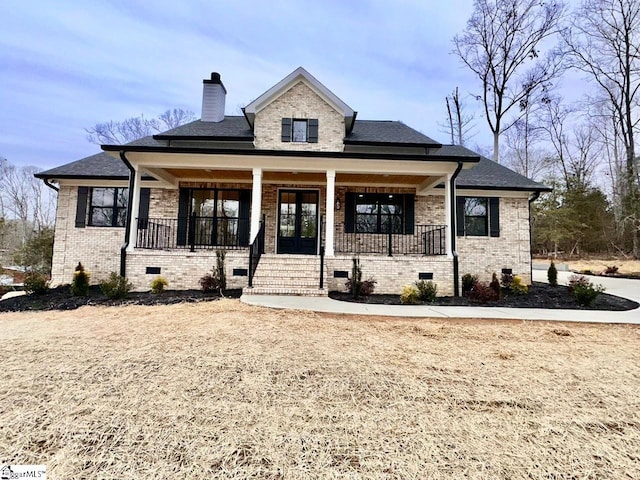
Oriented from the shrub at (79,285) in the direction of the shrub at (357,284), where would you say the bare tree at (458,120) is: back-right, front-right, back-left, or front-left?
front-left

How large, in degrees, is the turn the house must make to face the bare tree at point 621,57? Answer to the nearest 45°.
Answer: approximately 90° to its left

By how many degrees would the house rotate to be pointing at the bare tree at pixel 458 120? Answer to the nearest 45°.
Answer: approximately 135° to its left

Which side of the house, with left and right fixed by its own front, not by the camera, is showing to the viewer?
front

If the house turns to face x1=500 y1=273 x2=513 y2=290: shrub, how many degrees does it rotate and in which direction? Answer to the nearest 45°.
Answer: approximately 90° to its left

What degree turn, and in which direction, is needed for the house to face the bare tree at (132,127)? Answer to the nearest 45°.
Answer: approximately 135° to its right

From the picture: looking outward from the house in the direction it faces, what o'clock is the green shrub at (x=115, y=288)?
The green shrub is roughly at 2 o'clock from the house.

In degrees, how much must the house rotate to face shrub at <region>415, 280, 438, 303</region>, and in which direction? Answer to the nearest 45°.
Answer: approximately 45° to its left

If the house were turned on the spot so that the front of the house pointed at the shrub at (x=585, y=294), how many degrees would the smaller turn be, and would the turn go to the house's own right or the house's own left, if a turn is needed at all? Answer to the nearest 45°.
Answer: approximately 45° to the house's own left

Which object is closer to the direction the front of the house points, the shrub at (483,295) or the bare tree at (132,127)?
the shrub

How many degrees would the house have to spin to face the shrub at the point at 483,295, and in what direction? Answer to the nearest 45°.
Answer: approximately 45° to its left

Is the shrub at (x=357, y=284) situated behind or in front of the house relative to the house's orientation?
in front
